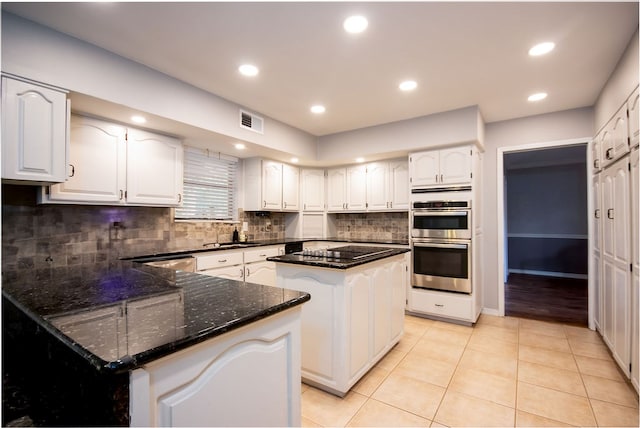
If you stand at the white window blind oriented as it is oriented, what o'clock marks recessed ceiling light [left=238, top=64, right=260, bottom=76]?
The recessed ceiling light is roughly at 1 o'clock from the white window blind.

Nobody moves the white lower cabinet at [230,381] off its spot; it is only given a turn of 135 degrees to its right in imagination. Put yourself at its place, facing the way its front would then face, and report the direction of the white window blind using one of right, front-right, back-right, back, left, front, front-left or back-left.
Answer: right

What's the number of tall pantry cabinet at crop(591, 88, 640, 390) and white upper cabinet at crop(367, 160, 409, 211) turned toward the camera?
1

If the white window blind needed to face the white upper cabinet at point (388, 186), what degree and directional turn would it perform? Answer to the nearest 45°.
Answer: approximately 45° to its left

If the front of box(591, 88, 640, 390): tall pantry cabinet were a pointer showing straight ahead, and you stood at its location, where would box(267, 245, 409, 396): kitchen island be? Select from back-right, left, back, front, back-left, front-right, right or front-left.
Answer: front-left

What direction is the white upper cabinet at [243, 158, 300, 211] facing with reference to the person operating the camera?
facing the viewer and to the right of the viewer

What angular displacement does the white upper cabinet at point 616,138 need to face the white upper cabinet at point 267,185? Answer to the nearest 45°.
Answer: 0° — it already faces it

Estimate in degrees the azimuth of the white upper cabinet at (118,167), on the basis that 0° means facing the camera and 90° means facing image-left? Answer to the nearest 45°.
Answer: approximately 315°

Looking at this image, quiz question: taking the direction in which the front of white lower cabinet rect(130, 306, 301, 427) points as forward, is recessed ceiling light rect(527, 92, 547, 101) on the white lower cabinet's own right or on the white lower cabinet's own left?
on the white lower cabinet's own left

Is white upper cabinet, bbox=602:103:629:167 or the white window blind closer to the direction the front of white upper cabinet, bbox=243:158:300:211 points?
the white upper cabinet

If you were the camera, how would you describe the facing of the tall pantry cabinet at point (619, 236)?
facing to the left of the viewer

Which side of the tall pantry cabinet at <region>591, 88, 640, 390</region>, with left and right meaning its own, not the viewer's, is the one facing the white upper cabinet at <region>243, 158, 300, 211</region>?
front
